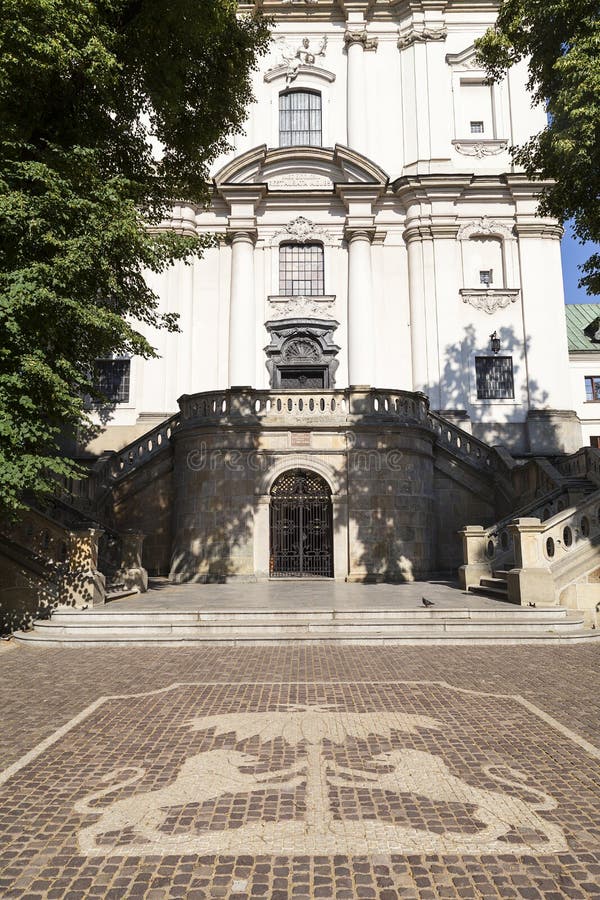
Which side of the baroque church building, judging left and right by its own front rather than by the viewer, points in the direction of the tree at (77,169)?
front

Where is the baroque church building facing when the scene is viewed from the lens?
facing the viewer

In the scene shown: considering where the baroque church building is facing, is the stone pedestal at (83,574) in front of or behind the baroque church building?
in front

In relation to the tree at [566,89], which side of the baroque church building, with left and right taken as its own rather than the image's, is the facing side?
front

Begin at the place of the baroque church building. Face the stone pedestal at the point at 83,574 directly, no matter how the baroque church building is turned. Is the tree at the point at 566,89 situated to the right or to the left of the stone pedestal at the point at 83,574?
left
